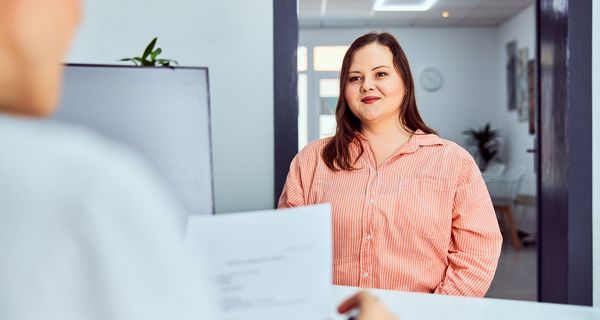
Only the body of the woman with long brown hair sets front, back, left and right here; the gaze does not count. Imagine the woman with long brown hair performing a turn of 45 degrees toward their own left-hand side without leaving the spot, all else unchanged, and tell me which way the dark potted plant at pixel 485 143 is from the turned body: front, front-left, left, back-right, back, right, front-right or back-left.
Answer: back

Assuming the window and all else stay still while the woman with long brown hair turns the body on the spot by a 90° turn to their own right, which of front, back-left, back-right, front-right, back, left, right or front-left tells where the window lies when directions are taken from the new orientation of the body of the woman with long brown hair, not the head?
front-right

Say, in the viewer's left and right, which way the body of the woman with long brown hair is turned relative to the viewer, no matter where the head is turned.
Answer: facing the viewer and to the left of the viewer
